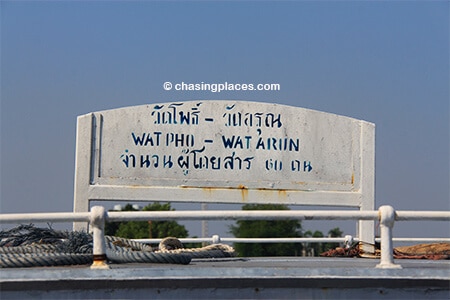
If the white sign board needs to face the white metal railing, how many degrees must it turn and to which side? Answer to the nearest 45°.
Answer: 0° — it already faces it

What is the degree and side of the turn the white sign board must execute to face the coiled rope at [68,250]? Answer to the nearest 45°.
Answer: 0° — it already faces it

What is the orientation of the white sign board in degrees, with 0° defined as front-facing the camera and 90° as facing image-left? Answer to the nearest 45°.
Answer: approximately 0°
